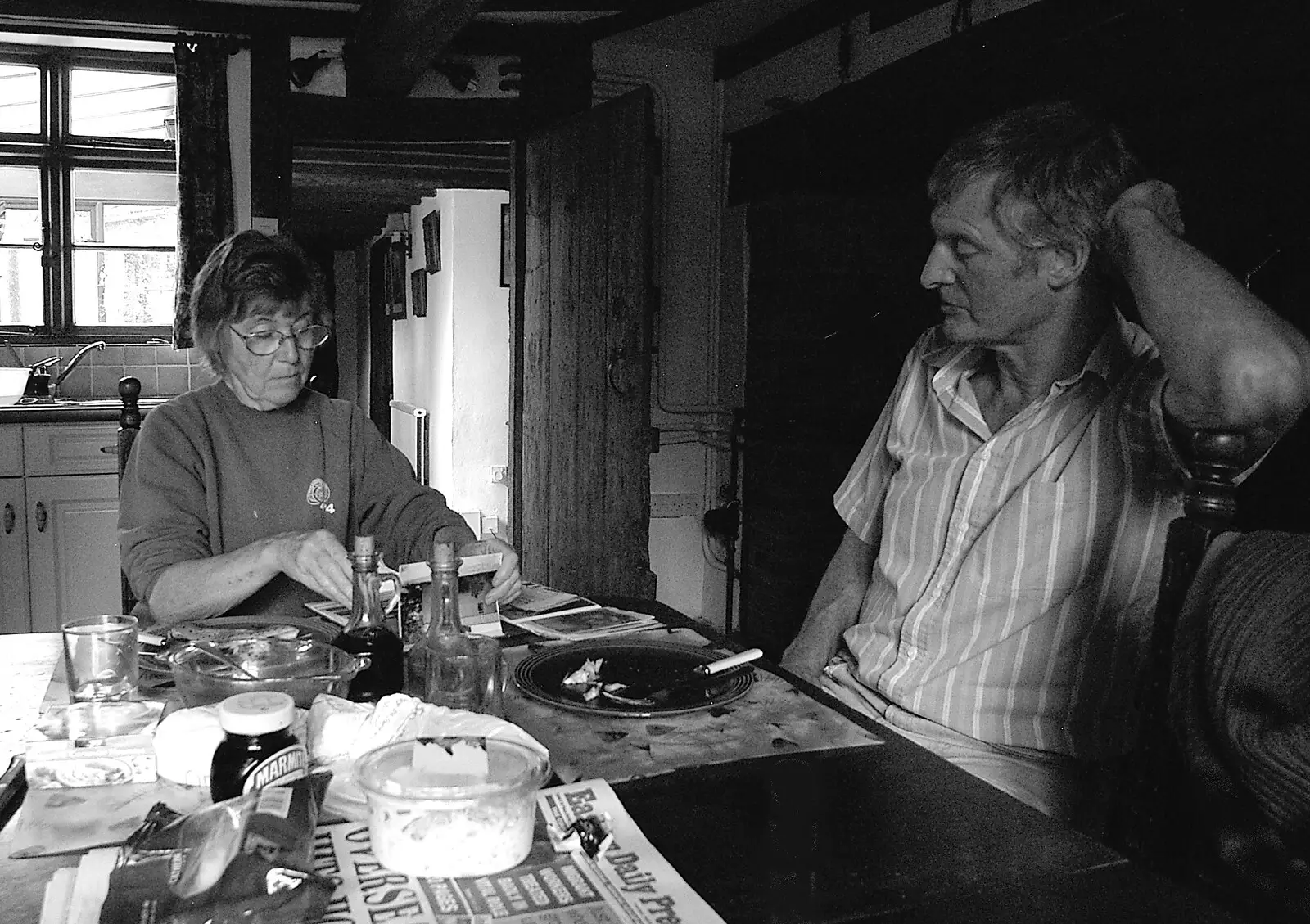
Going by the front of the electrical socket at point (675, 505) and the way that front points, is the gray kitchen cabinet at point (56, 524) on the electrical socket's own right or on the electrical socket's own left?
on the electrical socket's own right

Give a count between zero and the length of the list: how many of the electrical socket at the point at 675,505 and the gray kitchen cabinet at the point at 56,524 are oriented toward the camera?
2

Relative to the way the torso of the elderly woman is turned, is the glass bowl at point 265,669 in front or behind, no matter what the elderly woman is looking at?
in front

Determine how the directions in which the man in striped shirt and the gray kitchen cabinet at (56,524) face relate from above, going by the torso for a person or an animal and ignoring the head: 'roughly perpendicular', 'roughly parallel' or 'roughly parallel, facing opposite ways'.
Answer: roughly perpendicular

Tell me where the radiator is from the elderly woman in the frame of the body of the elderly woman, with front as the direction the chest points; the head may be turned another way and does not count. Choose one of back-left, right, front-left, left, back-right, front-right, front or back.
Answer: back-left

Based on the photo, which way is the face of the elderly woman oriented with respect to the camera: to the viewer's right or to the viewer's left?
to the viewer's right

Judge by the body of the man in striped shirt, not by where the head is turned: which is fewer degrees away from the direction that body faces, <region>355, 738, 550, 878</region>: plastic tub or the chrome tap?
the plastic tub

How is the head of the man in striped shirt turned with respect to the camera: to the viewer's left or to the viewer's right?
to the viewer's left

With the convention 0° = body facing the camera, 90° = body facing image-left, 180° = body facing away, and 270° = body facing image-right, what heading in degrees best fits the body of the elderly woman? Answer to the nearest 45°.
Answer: approximately 315°

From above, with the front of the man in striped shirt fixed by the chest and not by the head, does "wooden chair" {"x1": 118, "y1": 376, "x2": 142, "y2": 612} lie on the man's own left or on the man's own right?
on the man's own right

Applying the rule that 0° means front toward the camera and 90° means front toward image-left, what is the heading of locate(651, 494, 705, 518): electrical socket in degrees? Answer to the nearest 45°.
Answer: approximately 0°

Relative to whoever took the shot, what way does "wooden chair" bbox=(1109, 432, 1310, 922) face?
facing the viewer and to the left of the viewer

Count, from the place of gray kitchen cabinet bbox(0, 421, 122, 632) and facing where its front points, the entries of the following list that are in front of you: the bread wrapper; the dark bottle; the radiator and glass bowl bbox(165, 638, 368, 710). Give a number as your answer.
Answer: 3

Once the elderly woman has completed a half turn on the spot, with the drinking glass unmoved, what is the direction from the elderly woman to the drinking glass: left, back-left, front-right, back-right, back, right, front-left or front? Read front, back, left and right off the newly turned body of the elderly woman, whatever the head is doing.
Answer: back-left
